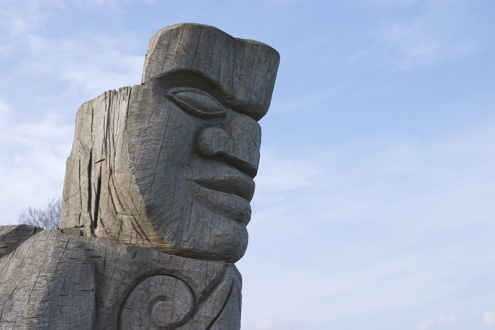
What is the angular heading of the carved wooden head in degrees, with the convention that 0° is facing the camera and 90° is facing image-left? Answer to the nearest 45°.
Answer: approximately 315°
